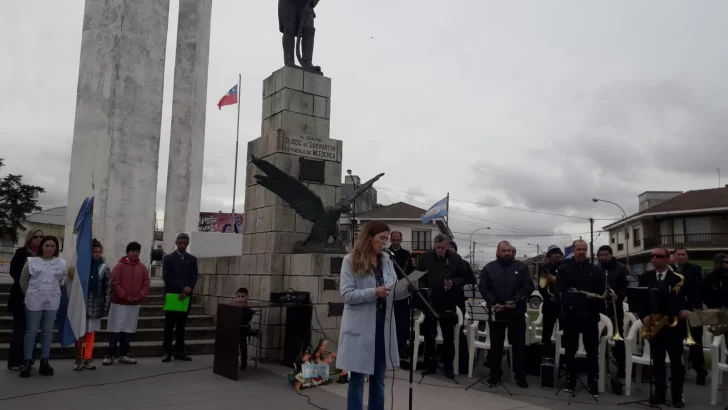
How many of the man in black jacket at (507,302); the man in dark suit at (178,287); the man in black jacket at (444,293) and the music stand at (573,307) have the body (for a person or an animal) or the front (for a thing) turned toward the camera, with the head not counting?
3

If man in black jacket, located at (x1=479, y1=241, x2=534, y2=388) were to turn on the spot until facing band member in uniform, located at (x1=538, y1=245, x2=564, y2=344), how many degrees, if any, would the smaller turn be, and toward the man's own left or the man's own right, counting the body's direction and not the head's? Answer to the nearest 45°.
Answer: approximately 135° to the man's own left

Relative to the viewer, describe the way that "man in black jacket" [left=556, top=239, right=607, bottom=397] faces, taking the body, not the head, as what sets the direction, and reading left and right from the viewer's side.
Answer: facing the viewer

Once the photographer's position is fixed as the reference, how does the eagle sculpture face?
facing the viewer and to the right of the viewer

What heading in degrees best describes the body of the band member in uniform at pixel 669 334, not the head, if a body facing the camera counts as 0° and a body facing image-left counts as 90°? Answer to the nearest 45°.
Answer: approximately 45°

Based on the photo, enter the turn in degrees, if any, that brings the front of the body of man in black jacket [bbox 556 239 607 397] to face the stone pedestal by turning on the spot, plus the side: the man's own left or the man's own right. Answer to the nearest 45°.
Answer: approximately 90° to the man's own right

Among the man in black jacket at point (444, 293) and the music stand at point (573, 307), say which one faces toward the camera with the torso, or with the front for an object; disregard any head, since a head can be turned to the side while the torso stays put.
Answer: the man in black jacket

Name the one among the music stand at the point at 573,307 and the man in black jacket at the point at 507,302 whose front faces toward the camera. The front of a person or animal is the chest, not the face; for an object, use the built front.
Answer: the man in black jacket

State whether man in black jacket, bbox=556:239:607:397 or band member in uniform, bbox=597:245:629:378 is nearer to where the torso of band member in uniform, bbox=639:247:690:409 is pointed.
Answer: the man in black jacket

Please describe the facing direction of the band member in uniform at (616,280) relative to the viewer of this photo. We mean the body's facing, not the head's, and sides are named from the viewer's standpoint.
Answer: facing the viewer and to the left of the viewer

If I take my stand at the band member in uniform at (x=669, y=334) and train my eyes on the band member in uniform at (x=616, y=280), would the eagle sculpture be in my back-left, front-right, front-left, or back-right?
front-left

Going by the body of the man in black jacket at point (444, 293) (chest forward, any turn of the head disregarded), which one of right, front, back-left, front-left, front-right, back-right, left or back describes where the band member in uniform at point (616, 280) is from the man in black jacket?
left

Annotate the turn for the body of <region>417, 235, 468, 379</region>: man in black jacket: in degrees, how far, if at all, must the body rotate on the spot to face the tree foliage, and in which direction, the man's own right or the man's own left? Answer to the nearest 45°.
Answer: approximately 135° to the man's own right

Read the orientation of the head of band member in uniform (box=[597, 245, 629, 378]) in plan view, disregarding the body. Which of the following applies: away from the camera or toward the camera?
toward the camera

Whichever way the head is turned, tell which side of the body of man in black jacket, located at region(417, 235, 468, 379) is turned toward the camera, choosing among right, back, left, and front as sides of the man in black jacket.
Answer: front

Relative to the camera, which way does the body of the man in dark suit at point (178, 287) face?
toward the camera
